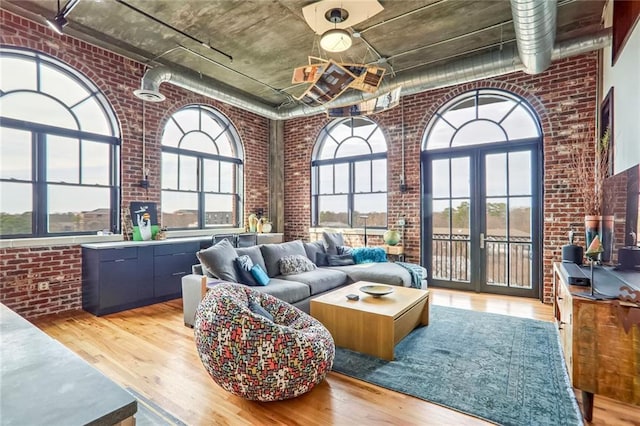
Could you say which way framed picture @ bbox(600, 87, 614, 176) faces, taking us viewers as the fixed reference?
facing to the left of the viewer

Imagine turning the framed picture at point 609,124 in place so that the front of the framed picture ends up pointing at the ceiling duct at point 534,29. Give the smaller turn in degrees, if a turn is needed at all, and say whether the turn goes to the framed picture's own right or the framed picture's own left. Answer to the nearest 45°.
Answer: approximately 45° to the framed picture's own left

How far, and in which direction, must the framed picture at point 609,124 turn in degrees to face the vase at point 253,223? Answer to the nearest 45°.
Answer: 0° — it already faces it

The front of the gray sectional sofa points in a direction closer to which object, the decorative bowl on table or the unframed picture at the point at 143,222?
the decorative bowl on table

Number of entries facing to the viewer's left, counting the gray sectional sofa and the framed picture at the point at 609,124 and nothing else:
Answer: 1

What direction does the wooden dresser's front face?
to the viewer's left

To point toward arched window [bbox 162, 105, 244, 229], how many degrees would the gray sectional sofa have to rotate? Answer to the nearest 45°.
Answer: approximately 180°

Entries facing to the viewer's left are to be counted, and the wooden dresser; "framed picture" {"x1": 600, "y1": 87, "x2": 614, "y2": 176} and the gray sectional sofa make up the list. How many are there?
2
